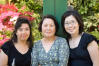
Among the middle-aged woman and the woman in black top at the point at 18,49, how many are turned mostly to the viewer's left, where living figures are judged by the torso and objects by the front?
0

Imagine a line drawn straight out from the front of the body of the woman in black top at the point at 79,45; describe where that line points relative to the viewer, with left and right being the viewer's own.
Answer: facing the viewer and to the left of the viewer

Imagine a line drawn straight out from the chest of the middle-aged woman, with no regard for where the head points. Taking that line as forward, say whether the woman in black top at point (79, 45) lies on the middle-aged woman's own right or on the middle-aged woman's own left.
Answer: on the middle-aged woman's own left

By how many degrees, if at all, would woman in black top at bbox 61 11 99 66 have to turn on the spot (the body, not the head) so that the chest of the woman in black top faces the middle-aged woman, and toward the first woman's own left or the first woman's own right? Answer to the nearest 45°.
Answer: approximately 45° to the first woman's own right

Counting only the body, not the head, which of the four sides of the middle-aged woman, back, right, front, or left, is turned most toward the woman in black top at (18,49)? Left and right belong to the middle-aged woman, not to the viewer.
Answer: right

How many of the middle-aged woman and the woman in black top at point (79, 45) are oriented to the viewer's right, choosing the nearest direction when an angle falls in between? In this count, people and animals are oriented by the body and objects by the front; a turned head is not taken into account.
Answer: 0

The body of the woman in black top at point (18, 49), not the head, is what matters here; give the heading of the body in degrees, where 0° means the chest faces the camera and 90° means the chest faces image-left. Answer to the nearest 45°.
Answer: approximately 315°

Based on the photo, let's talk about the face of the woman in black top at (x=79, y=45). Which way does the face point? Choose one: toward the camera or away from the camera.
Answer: toward the camera

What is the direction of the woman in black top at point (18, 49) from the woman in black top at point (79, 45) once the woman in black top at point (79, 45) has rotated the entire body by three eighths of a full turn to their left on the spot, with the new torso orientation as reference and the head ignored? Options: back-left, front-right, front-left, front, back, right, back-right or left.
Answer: back

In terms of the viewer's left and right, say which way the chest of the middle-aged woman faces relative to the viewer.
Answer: facing the viewer
